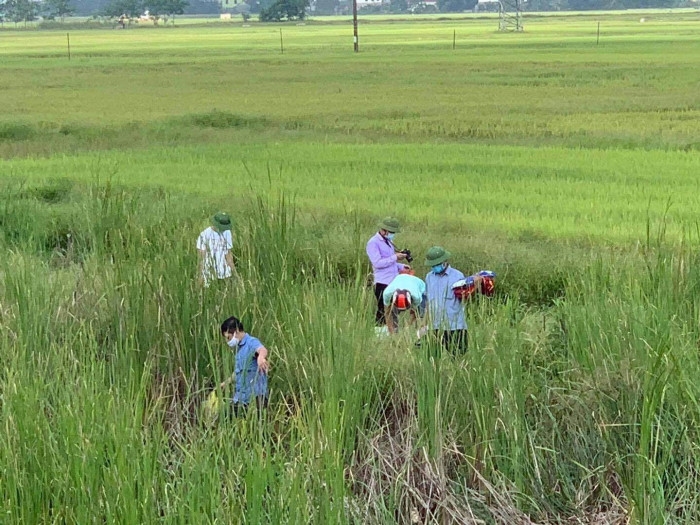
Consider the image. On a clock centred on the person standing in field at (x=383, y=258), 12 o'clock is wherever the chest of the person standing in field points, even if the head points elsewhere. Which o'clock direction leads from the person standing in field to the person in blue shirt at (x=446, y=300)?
The person in blue shirt is roughly at 1 o'clock from the person standing in field.

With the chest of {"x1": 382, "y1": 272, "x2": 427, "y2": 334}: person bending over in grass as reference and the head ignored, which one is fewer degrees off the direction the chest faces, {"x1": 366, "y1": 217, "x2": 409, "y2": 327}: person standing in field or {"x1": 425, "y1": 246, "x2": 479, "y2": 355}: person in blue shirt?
the person in blue shirt

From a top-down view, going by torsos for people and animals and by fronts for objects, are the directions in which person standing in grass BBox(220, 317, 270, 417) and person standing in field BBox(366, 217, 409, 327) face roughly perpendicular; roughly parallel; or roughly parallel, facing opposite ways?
roughly perpendicular

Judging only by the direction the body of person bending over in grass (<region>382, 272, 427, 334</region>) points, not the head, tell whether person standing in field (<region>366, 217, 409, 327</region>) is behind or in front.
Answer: behind

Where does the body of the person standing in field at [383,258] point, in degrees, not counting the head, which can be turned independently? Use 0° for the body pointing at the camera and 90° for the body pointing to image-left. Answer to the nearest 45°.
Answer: approximately 315°
